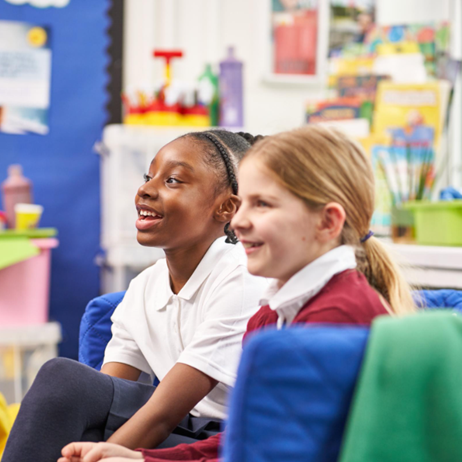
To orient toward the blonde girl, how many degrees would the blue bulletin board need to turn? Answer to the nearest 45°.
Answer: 0° — it already faces them

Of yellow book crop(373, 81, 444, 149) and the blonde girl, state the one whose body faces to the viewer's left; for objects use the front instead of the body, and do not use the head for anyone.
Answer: the blonde girl

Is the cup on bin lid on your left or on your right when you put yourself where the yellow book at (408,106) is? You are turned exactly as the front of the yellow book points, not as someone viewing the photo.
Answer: on your right

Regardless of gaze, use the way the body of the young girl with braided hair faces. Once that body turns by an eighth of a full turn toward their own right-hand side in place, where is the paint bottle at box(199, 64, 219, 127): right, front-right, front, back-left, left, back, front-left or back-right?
right

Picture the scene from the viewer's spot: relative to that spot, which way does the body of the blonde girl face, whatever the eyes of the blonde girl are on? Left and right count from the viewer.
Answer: facing to the left of the viewer

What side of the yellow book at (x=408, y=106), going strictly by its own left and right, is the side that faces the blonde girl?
front

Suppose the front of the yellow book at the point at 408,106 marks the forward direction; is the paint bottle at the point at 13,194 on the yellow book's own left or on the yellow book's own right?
on the yellow book's own right

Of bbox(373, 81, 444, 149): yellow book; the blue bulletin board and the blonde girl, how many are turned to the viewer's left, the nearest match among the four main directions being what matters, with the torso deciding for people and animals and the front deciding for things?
1

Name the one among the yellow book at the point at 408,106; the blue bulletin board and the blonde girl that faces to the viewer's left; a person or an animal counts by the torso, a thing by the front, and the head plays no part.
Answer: the blonde girl
